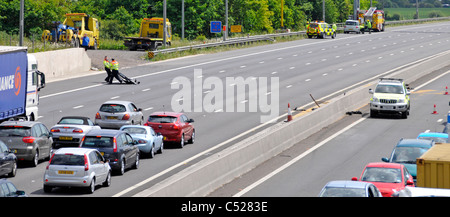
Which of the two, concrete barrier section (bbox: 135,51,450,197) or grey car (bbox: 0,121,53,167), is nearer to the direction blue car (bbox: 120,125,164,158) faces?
the concrete barrier section

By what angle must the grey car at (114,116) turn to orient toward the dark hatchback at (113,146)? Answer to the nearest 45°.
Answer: approximately 135° to its right

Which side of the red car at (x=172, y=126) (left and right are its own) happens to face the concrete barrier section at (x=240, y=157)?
right

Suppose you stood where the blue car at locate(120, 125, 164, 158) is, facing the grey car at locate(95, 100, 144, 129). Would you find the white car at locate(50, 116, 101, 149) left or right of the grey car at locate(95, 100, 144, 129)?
left

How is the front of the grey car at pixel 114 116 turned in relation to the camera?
facing away from the viewer and to the right of the viewer

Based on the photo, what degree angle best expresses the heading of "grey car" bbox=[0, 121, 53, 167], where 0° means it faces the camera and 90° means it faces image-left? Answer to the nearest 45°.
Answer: approximately 225°

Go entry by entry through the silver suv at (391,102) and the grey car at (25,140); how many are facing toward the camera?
1

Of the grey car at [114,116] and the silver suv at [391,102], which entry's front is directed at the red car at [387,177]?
the silver suv
